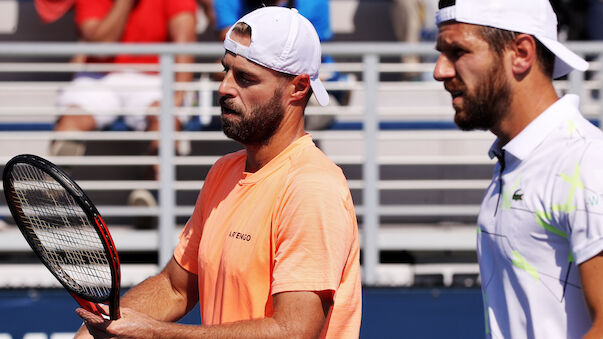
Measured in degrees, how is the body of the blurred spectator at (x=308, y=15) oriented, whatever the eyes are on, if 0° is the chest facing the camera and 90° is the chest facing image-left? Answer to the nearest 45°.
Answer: approximately 0°

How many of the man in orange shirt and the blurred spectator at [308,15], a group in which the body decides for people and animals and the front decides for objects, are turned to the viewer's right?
0

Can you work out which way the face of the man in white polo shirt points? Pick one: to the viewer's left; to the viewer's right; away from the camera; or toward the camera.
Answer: to the viewer's left

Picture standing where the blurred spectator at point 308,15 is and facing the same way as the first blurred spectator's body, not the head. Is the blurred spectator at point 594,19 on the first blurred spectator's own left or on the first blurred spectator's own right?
on the first blurred spectator's own left

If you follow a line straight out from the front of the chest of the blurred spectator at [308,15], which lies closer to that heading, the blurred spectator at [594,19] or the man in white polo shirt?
the man in white polo shirt

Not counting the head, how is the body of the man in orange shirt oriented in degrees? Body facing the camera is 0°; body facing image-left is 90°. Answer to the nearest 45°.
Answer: approximately 45°

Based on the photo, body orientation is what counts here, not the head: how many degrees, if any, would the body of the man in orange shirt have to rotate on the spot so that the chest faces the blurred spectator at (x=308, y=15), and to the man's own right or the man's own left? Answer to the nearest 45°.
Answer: approximately 135° to the man's own right

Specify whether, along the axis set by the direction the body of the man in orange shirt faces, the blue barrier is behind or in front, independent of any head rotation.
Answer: behind

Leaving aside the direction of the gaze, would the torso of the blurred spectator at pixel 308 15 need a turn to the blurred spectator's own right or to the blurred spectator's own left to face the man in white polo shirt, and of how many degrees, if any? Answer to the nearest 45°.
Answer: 0° — they already face them

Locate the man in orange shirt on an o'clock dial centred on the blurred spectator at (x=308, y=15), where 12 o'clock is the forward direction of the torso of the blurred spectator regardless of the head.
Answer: The man in orange shirt is roughly at 12 o'clock from the blurred spectator.
